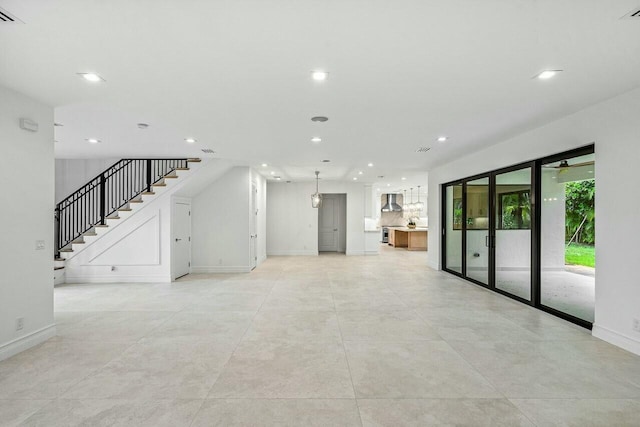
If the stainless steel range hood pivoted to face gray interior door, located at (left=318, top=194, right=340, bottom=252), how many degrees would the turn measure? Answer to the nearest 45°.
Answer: approximately 45° to its right

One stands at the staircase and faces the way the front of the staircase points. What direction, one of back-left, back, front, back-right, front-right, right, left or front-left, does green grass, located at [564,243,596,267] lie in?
back-left

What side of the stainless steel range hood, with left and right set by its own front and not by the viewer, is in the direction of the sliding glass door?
front

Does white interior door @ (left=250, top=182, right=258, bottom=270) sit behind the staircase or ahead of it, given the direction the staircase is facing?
behind

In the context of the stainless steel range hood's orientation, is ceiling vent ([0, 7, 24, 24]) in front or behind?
in front

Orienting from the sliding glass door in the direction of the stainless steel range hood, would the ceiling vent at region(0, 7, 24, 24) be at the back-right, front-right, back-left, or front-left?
back-left

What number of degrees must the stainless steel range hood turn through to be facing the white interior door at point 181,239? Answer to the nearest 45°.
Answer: approximately 45° to its right

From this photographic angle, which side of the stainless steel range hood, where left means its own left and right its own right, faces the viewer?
front

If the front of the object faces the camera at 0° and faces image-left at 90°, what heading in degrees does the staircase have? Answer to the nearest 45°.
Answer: approximately 90°

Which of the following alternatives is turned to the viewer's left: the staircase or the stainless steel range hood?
the staircase

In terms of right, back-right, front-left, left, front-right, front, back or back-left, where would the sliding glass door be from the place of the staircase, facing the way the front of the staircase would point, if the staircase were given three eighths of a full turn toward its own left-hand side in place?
front

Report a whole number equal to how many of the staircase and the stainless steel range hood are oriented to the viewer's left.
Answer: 1

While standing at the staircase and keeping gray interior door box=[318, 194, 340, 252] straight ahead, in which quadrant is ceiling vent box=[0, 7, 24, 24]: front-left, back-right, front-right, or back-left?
back-right

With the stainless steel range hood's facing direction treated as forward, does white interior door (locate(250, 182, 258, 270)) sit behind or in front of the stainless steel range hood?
in front

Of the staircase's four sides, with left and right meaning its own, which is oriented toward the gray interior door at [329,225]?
back

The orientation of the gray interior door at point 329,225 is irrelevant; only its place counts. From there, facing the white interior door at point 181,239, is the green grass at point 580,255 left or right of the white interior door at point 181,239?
left
